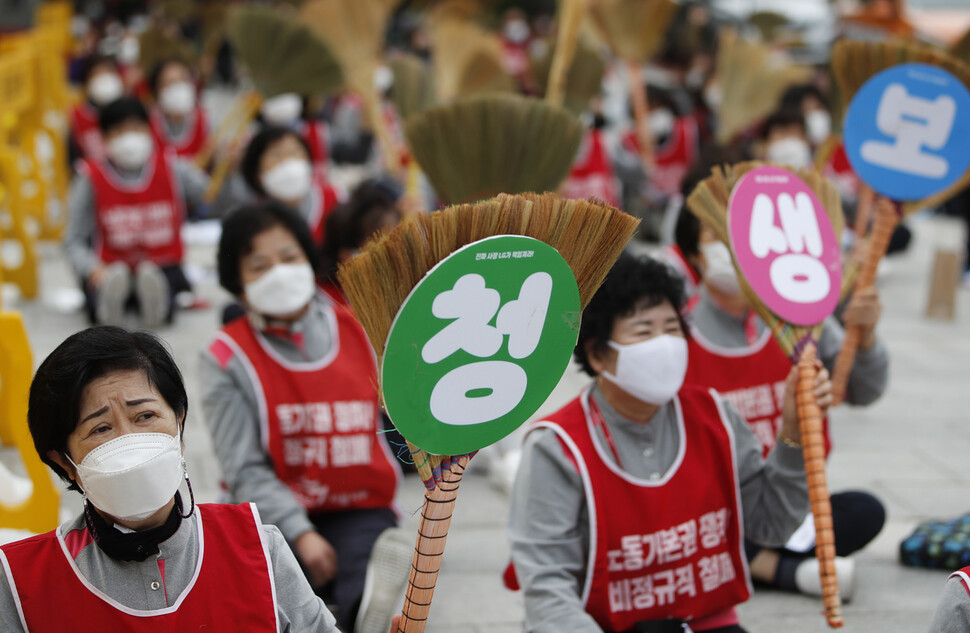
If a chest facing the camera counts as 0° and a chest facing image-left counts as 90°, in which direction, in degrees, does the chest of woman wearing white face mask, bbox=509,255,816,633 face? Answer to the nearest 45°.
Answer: approximately 315°

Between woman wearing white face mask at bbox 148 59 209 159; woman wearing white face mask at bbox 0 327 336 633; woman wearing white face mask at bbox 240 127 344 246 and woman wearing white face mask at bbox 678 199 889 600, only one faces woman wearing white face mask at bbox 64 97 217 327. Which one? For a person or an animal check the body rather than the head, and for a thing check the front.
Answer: woman wearing white face mask at bbox 148 59 209 159

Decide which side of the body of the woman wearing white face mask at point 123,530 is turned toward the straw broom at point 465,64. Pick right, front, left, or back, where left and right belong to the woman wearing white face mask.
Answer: back

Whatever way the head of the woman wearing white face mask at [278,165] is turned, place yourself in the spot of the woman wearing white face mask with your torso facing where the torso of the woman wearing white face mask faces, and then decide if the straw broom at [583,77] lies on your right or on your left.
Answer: on your left

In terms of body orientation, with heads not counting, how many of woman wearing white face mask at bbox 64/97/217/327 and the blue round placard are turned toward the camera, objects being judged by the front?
2

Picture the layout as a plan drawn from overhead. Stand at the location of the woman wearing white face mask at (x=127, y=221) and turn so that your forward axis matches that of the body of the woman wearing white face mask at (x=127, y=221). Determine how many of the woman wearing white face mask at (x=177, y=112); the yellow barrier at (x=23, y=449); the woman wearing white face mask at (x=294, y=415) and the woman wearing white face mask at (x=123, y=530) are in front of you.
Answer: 3

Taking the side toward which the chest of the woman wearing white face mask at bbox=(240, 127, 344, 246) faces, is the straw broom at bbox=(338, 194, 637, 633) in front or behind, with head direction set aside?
in front
